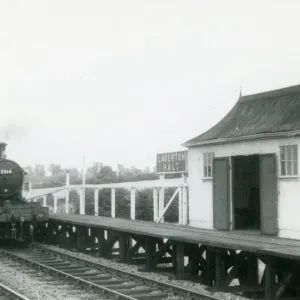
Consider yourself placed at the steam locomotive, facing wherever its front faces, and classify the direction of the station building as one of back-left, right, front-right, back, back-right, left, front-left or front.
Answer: front

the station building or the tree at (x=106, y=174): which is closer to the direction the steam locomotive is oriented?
the station building

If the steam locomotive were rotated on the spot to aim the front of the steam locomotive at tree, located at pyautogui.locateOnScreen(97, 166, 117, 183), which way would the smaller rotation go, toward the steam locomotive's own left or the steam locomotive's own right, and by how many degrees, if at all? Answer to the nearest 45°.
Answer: approximately 135° to the steam locomotive's own left

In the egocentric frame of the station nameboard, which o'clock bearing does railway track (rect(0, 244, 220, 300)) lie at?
The railway track is roughly at 11 o'clock from the station nameboard.

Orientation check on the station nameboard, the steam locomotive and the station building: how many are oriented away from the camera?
0

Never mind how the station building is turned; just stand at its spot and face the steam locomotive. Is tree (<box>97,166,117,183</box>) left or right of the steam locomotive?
right

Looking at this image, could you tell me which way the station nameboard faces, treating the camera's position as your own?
facing the viewer and to the left of the viewer

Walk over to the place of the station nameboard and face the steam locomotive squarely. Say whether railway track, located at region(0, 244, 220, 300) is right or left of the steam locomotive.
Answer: left

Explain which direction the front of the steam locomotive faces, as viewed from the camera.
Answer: facing the viewer and to the right of the viewer

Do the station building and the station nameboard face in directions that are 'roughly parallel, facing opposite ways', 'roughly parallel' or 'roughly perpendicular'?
roughly parallel

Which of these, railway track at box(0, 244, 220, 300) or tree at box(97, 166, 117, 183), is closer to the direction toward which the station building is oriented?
the railway track

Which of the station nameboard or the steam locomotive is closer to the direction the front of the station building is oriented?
the steam locomotive

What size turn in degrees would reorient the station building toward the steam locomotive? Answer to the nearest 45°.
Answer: approximately 45° to its right

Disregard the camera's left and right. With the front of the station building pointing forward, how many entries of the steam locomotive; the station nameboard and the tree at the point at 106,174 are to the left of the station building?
0

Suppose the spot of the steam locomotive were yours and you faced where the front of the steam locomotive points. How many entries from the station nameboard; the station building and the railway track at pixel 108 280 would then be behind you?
0

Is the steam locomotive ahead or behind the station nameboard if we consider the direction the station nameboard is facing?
ahead

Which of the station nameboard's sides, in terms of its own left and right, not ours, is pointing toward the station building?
left

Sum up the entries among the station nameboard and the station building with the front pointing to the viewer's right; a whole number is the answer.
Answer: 0

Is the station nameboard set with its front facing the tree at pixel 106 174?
no
